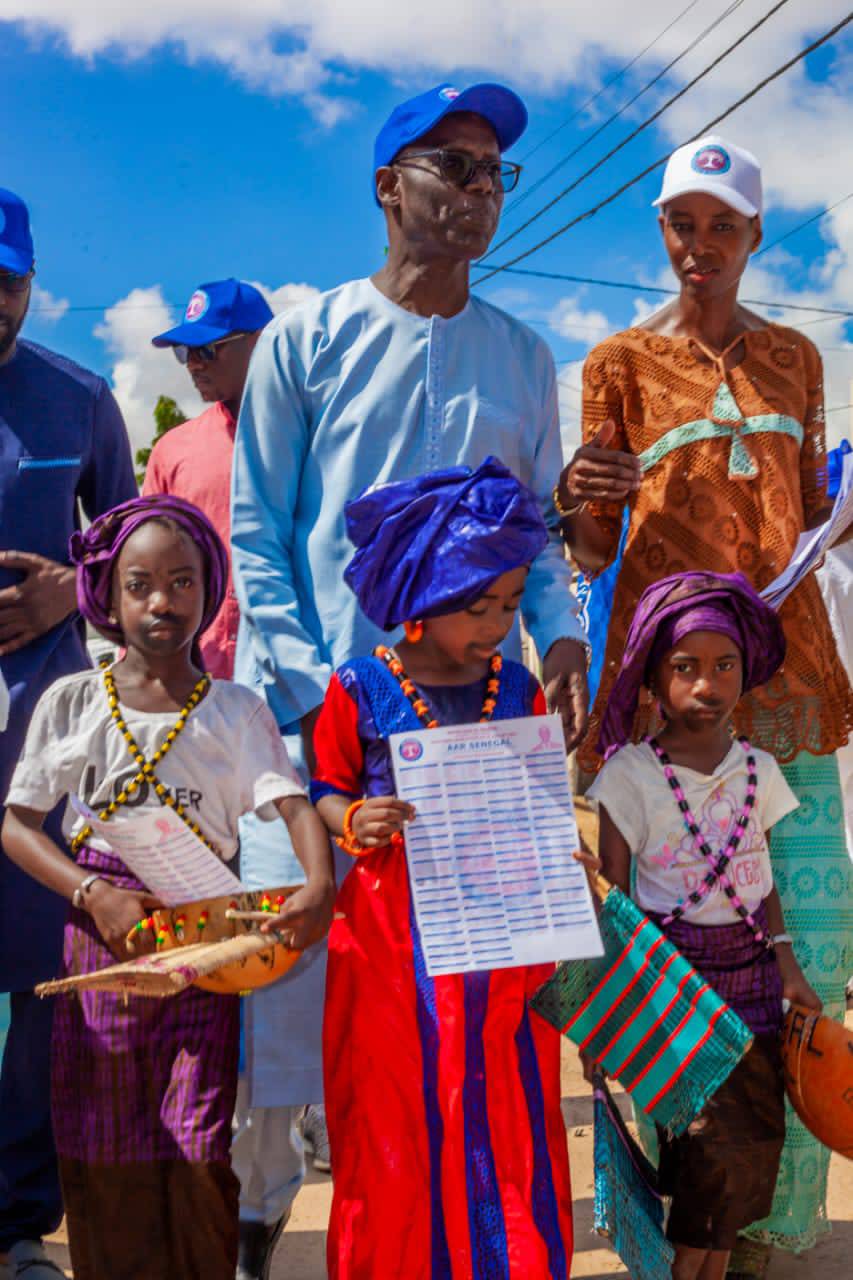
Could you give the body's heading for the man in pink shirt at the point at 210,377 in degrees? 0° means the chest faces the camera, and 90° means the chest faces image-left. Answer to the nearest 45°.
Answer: approximately 45°

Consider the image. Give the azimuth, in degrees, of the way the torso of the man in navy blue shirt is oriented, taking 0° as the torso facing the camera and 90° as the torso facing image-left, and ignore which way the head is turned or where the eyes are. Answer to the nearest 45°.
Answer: approximately 0°

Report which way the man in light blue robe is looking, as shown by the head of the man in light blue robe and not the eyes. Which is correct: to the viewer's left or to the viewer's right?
to the viewer's right

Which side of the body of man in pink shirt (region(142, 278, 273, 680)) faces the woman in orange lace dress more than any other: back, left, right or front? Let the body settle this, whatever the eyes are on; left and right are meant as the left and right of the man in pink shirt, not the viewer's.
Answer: left

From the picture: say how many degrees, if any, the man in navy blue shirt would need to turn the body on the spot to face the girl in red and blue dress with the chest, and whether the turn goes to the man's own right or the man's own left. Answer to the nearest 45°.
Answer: approximately 45° to the man's own left

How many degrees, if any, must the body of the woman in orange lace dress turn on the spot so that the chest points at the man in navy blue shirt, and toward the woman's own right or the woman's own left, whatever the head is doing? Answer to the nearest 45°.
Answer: approximately 90° to the woman's own right

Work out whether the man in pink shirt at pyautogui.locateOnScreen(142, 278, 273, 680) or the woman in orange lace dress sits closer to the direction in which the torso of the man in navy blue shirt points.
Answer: the woman in orange lace dress

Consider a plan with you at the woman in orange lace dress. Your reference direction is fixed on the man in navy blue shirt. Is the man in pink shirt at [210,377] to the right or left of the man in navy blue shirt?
right

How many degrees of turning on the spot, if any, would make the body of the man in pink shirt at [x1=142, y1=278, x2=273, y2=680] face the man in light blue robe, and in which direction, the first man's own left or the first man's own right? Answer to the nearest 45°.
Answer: approximately 45° to the first man's own left

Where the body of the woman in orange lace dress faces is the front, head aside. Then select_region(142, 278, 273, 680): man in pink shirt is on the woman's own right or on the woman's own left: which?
on the woman's own right

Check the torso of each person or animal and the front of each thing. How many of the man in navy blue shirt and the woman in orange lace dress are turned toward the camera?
2
